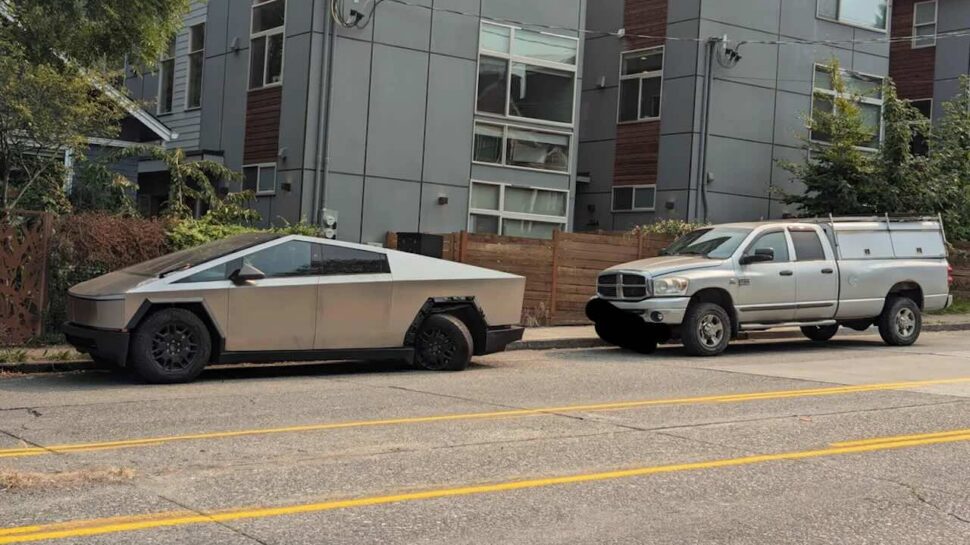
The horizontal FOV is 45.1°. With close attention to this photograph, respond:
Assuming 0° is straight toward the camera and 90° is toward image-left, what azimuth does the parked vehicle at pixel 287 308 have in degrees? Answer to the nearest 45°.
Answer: approximately 45°

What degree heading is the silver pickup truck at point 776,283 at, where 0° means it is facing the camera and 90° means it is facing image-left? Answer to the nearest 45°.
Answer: approximately 45°

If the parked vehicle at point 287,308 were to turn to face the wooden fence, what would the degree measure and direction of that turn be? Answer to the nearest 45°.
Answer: approximately 180°

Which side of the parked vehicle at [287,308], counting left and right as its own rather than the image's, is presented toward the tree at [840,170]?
back

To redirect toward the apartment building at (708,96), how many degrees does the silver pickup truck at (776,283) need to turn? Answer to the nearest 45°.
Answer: approximately 135° to its right

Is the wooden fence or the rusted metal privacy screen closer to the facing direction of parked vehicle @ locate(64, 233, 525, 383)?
the rusted metal privacy screen

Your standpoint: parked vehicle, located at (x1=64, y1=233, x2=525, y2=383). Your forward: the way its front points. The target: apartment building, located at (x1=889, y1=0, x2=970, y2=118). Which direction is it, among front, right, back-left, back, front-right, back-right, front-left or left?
back

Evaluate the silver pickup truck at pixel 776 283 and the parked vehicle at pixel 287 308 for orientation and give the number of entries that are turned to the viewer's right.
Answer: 0

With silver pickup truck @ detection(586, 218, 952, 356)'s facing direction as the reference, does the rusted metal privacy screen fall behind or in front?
in front

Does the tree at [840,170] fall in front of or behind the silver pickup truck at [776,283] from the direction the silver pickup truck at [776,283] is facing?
behind

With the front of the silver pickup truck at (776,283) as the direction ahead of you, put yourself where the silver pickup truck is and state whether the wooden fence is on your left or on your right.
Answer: on your right
